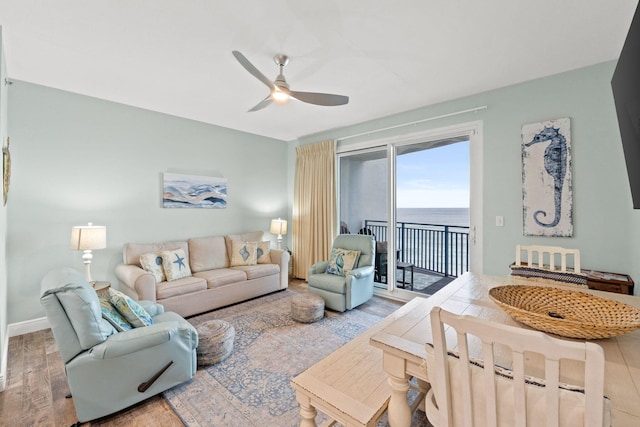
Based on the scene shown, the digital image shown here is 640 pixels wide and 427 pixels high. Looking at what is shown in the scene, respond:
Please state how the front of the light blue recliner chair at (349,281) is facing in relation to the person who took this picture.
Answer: facing the viewer and to the left of the viewer

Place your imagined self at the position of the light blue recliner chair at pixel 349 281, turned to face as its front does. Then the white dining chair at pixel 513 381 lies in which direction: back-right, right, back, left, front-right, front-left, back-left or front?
front-left

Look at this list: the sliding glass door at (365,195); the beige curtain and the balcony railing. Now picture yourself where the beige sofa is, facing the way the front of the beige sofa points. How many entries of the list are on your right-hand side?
0

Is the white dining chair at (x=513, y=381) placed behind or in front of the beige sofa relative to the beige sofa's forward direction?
in front

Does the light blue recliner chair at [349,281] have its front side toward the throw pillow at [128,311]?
yes

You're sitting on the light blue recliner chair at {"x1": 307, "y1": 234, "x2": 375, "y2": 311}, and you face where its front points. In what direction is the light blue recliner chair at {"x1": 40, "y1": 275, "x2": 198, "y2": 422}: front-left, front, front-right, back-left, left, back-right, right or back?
front

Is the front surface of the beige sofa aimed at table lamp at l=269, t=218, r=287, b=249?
no

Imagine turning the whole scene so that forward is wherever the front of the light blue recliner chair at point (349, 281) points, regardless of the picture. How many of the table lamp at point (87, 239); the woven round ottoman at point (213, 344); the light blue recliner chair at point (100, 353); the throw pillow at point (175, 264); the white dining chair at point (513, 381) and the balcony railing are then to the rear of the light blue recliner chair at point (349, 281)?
1

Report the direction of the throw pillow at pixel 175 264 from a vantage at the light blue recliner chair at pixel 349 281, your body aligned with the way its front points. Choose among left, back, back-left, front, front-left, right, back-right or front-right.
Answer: front-right

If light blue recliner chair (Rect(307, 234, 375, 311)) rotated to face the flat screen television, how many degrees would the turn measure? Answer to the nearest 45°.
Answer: approximately 90° to its left

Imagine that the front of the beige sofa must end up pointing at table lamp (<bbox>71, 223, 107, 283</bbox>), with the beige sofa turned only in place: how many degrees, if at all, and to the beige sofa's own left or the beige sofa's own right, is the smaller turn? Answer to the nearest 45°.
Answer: approximately 135° to the beige sofa's own right

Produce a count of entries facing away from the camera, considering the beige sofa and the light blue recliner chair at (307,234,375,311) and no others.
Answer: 0

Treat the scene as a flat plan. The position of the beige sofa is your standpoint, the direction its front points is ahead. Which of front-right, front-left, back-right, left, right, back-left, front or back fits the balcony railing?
front-left

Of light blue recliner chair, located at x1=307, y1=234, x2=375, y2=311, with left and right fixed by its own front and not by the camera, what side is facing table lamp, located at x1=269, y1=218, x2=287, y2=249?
right

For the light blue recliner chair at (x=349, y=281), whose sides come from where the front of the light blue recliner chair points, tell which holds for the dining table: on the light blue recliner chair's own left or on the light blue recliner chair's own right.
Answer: on the light blue recliner chair's own left

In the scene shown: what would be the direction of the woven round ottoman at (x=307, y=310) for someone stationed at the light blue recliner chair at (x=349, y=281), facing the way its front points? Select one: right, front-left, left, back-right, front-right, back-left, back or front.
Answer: front

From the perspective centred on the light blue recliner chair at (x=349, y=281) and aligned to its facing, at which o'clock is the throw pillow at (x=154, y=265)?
The throw pillow is roughly at 1 o'clock from the light blue recliner chair.

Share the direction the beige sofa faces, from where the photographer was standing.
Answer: facing the viewer and to the right of the viewer

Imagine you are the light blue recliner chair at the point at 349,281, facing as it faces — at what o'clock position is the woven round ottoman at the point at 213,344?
The woven round ottoman is roughly at 12 o'clock from the light blue recliner chair.
